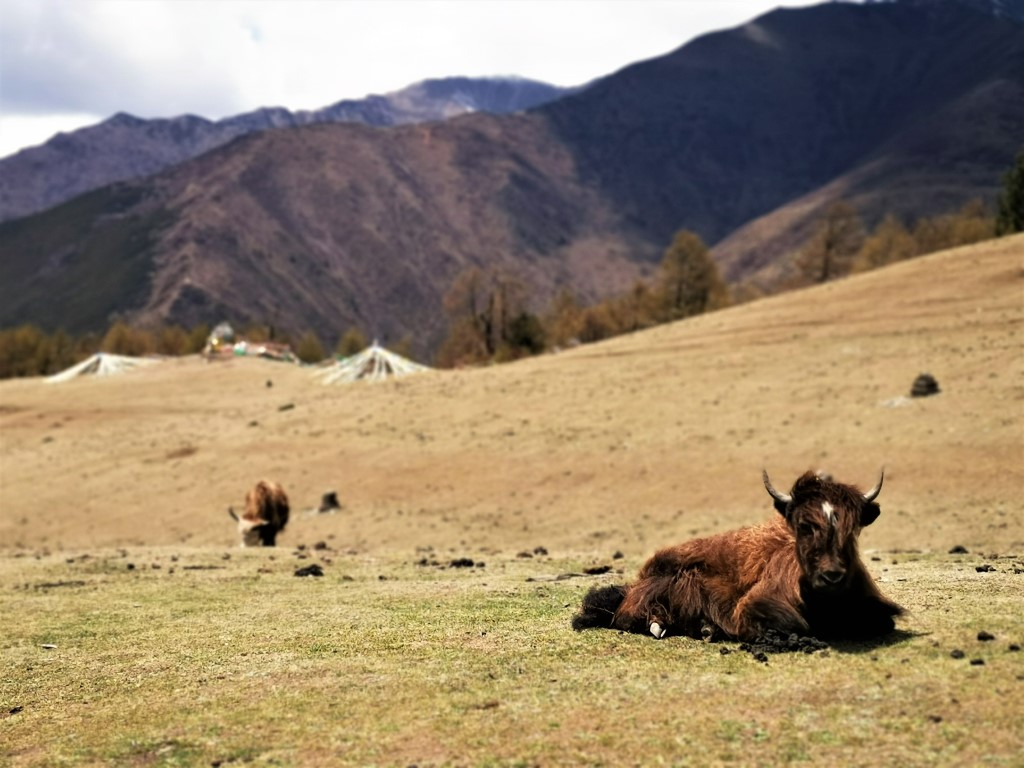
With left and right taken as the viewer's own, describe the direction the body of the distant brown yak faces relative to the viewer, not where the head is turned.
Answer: facing the viewer and to the left of the viewer

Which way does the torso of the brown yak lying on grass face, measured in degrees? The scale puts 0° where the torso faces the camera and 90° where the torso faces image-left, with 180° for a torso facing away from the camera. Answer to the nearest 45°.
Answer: approximately 315°

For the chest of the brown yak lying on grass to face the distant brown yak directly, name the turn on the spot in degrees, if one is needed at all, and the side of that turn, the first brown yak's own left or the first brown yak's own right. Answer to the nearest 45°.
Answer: approximately 180°

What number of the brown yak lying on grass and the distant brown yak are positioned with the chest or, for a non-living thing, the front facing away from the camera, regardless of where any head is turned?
0

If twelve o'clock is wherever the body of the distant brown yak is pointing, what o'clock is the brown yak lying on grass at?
The brown yak lying on grass is roughly at 10 o'clock from the distant brown yak.
